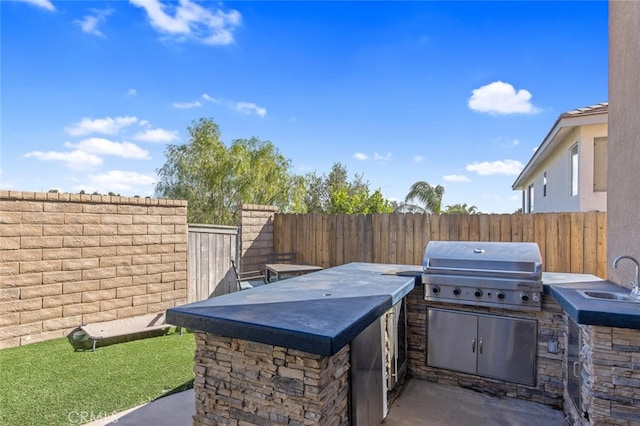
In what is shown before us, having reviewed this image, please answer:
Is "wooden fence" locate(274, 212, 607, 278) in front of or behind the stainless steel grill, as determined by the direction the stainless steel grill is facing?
behind

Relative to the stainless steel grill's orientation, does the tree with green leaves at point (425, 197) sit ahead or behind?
behind

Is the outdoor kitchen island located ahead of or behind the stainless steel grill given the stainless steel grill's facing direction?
ahead

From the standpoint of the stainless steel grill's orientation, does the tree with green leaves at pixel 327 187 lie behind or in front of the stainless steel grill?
behind

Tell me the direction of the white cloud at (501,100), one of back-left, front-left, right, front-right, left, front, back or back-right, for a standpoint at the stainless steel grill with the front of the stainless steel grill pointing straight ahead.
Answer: back

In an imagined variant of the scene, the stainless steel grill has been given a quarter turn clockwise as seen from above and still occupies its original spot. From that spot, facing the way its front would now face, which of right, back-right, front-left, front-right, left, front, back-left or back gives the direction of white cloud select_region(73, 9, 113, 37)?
front

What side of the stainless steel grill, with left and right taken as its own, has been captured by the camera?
front

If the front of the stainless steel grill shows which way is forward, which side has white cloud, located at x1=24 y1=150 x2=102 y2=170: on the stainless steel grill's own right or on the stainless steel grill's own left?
on the stainless steel grill's own right

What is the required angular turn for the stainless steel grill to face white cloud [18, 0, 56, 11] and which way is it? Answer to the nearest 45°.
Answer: approximately 90° to its right

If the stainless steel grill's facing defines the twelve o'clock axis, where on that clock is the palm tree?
The palm tree is roughly at 6 o'clock from the stainless steel grill.

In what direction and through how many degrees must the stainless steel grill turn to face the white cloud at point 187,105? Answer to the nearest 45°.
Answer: approximately 135° to its right
